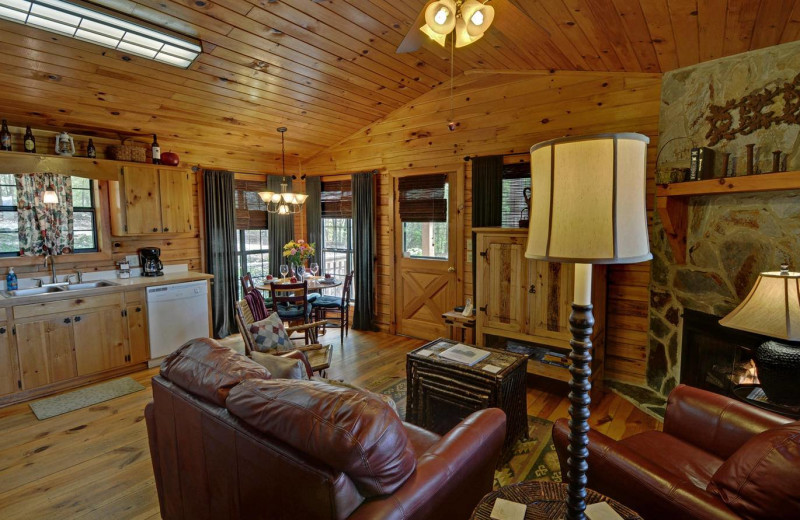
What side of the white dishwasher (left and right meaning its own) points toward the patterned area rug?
front

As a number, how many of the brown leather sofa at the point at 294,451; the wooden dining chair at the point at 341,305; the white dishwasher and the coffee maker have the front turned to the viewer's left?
1

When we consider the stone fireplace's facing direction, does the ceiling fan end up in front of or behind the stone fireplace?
in front

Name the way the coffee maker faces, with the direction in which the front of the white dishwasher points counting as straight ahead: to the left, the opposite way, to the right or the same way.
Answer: the same way

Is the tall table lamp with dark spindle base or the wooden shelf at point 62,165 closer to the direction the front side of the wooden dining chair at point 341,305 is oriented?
the wooden shelf

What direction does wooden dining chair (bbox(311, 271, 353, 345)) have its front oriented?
to the viewer's left

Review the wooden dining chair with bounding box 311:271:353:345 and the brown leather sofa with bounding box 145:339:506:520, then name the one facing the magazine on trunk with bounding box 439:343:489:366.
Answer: the brown leather sofa

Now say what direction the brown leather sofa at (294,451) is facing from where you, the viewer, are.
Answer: facing away from the viewer and to the right of the viewer

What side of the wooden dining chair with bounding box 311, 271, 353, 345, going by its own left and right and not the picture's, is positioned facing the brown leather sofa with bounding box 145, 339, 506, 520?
left

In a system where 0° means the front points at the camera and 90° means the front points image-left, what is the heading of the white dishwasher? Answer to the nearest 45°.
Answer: approximately 315°

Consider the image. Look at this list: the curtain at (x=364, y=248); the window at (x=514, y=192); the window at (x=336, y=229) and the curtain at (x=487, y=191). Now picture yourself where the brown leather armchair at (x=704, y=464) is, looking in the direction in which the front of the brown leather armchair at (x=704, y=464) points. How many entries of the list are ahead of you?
4

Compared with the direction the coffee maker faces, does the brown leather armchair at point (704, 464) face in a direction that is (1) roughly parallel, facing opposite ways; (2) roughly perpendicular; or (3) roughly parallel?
roughly perpendicular

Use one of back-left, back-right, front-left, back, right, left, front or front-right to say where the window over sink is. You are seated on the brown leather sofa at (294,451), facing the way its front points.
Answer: left

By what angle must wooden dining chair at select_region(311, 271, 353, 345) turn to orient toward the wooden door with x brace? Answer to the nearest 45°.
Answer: approximately 180°

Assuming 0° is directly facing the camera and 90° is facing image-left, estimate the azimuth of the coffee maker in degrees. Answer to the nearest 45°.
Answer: approximately 315°

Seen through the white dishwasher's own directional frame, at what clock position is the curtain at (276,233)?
The curtain is roughly at 9 o'clock from the white dishwasher.

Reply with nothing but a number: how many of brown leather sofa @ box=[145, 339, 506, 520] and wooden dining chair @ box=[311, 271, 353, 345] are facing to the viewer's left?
1

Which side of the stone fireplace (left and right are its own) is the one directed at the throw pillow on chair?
front

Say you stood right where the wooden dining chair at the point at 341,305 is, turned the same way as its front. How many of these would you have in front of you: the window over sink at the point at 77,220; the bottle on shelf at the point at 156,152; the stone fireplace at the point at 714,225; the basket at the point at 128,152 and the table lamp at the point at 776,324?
3

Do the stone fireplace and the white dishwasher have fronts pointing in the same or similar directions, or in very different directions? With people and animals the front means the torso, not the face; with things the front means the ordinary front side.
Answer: very different directions
